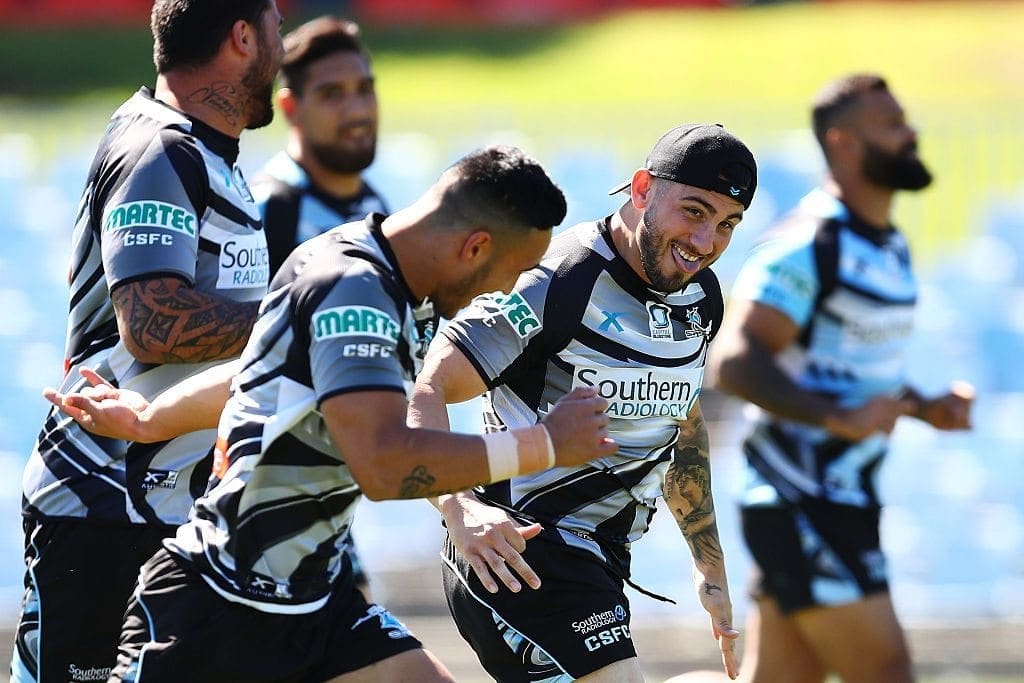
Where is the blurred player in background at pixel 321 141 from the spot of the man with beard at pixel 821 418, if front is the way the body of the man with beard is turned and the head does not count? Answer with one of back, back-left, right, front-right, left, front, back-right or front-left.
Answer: back

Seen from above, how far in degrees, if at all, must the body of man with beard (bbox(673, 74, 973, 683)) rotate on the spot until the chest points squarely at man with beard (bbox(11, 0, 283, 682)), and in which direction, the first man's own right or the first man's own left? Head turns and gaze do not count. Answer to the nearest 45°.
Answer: approximately 135° to the first man's own right

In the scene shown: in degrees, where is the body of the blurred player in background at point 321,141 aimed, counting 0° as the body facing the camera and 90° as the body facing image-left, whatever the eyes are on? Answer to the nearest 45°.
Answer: approximately 315°

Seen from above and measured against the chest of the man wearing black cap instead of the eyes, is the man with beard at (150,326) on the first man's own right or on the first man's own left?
on the first man's own right

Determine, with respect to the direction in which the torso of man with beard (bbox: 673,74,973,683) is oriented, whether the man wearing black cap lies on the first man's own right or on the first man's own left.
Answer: on the first man's own right

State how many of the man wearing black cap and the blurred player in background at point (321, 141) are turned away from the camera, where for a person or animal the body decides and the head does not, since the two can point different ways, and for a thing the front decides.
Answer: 0

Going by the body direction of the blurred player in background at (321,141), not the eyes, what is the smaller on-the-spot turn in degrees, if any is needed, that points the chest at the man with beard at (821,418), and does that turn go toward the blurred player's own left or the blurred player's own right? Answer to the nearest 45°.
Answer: approximately 45° to the blurred player's own left

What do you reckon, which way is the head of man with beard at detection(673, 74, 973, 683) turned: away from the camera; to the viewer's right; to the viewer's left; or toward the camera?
to the viewer's right

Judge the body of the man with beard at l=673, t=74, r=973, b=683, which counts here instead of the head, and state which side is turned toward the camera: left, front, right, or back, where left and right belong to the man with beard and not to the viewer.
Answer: right
